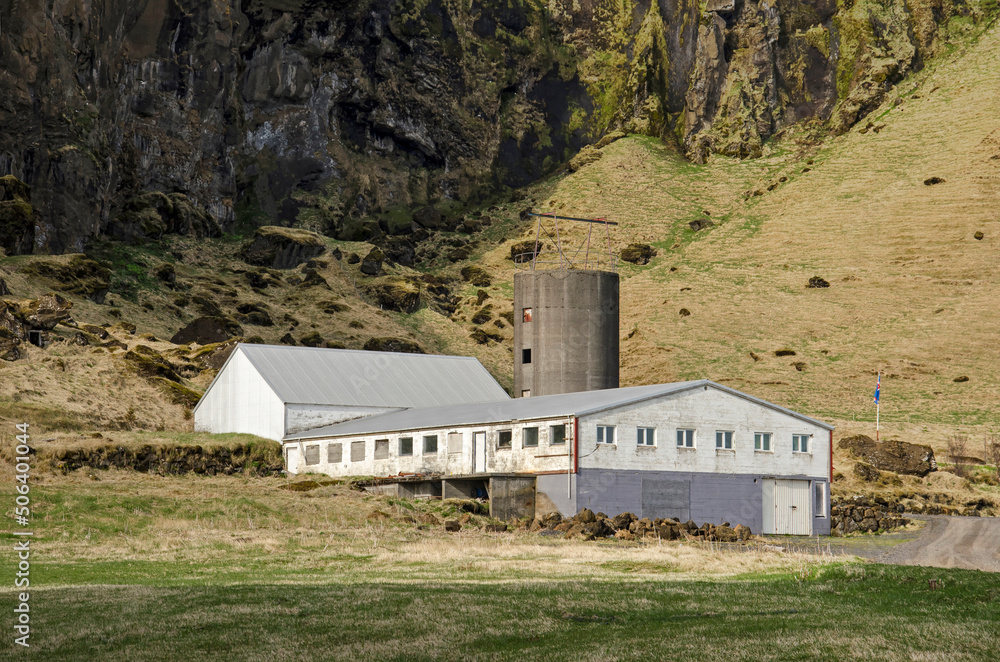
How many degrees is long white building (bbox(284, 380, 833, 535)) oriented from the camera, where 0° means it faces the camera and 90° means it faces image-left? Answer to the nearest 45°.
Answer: approximately 315°
